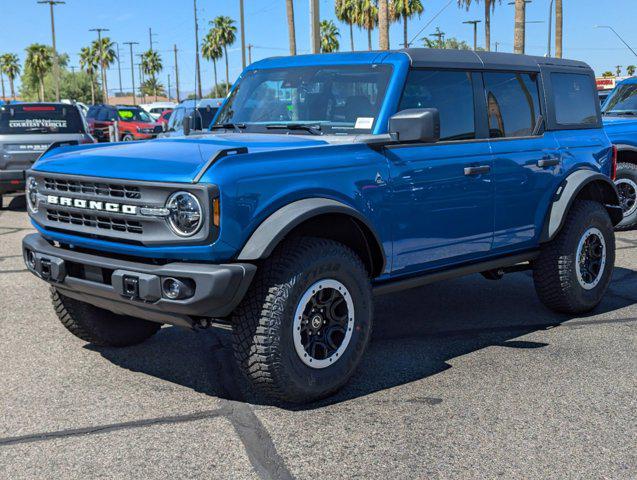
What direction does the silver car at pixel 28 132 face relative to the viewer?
away from the camera

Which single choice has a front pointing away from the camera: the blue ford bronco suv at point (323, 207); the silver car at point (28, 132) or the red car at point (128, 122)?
the silver car

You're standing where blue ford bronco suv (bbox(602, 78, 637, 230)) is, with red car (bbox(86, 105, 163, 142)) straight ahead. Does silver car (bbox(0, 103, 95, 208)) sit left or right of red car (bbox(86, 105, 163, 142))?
left

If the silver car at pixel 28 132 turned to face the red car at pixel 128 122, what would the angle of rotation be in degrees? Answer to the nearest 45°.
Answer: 0° — it already faces it

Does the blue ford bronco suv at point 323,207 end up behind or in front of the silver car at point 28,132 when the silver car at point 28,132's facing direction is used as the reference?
behind

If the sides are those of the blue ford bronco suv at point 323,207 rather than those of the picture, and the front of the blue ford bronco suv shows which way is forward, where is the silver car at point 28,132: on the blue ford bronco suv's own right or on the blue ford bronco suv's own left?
on the blue ford bronco suv's own right

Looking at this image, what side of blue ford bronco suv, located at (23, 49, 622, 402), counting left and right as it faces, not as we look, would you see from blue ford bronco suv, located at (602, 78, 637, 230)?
back

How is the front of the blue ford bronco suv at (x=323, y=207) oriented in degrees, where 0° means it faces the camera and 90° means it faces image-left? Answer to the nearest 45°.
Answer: approximately 45°

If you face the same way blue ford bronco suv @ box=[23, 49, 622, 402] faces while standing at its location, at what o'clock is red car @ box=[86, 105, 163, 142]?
The red car is roughly at 4 o'clock from the blue ford bronco suv.

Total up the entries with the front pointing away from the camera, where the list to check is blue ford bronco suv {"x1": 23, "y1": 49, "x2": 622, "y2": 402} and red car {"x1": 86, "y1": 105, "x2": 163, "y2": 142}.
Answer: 0

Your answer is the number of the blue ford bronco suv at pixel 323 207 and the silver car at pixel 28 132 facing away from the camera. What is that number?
1

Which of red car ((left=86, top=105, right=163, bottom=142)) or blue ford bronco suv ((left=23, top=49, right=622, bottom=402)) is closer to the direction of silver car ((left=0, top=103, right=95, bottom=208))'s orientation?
the red car

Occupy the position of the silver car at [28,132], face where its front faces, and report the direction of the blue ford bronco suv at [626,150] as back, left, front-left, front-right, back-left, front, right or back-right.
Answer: back-right

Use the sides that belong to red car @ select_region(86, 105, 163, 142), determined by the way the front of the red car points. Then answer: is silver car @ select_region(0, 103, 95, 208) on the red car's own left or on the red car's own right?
on the red car's own right

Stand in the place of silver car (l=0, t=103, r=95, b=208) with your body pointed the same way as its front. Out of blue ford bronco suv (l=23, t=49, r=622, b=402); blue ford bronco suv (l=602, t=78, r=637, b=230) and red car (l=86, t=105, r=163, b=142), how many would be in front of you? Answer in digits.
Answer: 1

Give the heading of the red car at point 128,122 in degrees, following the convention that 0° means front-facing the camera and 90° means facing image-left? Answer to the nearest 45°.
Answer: approximately 315°

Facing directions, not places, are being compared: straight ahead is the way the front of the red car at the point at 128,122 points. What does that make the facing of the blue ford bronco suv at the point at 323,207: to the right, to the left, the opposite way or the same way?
to the right
